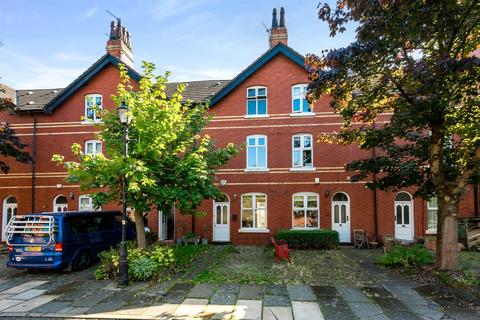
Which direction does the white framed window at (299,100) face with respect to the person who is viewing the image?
facing the viewer

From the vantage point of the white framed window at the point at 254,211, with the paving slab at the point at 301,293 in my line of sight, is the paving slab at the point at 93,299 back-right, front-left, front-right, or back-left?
front-right

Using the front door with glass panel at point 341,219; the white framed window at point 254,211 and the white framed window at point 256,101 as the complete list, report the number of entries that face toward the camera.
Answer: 3

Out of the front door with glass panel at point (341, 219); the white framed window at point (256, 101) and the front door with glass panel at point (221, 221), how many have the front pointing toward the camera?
3

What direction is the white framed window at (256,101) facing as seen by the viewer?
toward the camera

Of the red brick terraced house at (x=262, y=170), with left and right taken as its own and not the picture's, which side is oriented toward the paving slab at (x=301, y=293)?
front

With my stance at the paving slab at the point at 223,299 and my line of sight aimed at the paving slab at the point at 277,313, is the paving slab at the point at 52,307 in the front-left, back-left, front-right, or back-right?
back-right

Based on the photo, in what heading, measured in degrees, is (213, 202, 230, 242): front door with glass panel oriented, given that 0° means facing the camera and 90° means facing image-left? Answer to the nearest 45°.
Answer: approximately 0°

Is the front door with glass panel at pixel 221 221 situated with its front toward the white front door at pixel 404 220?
no

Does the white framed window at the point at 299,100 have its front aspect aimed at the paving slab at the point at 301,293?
yes

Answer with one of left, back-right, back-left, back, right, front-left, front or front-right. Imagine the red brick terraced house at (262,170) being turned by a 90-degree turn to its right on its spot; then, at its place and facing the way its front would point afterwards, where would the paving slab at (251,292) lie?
left
